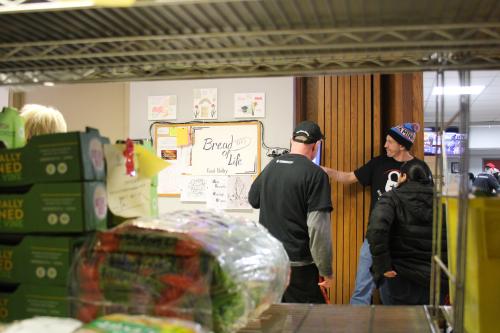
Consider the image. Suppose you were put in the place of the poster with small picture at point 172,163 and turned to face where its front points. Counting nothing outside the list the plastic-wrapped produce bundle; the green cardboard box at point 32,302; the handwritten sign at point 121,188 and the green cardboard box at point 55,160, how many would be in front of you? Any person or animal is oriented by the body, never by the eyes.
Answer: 4

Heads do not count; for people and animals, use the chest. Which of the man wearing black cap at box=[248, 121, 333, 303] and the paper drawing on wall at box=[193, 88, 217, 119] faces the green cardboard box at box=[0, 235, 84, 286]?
the paper drawing on wall

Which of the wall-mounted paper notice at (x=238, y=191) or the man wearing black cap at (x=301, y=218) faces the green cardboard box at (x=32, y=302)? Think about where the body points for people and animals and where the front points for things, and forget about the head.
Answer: the wall-mounted paper notice

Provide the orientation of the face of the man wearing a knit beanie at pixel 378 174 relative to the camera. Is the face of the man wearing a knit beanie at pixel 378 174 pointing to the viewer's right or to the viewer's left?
to the viewer's left

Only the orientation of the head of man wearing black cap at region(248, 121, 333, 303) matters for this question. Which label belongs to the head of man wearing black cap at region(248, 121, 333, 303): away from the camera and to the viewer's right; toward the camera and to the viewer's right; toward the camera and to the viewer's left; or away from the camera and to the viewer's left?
away from the camera and to the viewer's right

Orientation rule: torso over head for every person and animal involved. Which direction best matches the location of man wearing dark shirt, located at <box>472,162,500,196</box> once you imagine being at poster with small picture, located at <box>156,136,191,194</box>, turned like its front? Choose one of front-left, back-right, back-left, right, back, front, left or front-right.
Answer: left

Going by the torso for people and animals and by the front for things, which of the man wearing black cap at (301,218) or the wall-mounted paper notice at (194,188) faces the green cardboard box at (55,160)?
the wall-mounted paper notice

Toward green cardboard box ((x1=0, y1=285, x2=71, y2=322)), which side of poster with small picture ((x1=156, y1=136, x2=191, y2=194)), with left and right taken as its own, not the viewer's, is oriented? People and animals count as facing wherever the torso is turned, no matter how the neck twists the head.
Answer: front

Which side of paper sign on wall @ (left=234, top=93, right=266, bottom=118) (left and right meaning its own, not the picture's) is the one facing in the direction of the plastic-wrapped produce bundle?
front

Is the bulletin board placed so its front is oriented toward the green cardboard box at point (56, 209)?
yes

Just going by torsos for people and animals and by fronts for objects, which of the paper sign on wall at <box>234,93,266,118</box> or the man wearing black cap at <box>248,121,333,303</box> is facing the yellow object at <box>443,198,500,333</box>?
the paper sign on wall
